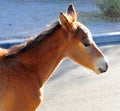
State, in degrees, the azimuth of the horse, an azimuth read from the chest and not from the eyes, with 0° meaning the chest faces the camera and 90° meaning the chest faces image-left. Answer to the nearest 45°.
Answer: approximately 270°
